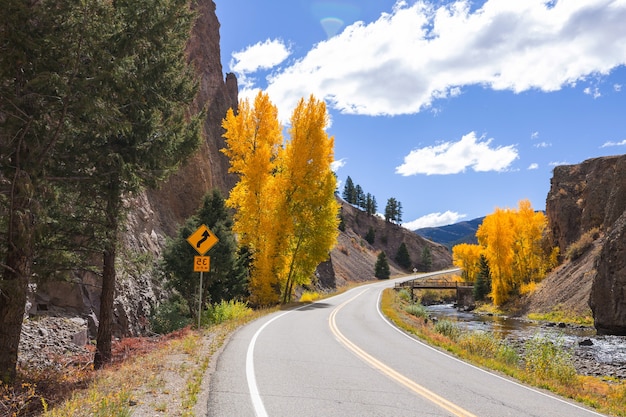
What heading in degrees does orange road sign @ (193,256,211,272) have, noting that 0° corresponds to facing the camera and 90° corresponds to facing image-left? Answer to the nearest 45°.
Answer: approximately 0°

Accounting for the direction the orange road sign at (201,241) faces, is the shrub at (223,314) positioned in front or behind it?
behind

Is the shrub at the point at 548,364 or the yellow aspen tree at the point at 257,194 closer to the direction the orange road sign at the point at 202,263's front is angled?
the shrub
